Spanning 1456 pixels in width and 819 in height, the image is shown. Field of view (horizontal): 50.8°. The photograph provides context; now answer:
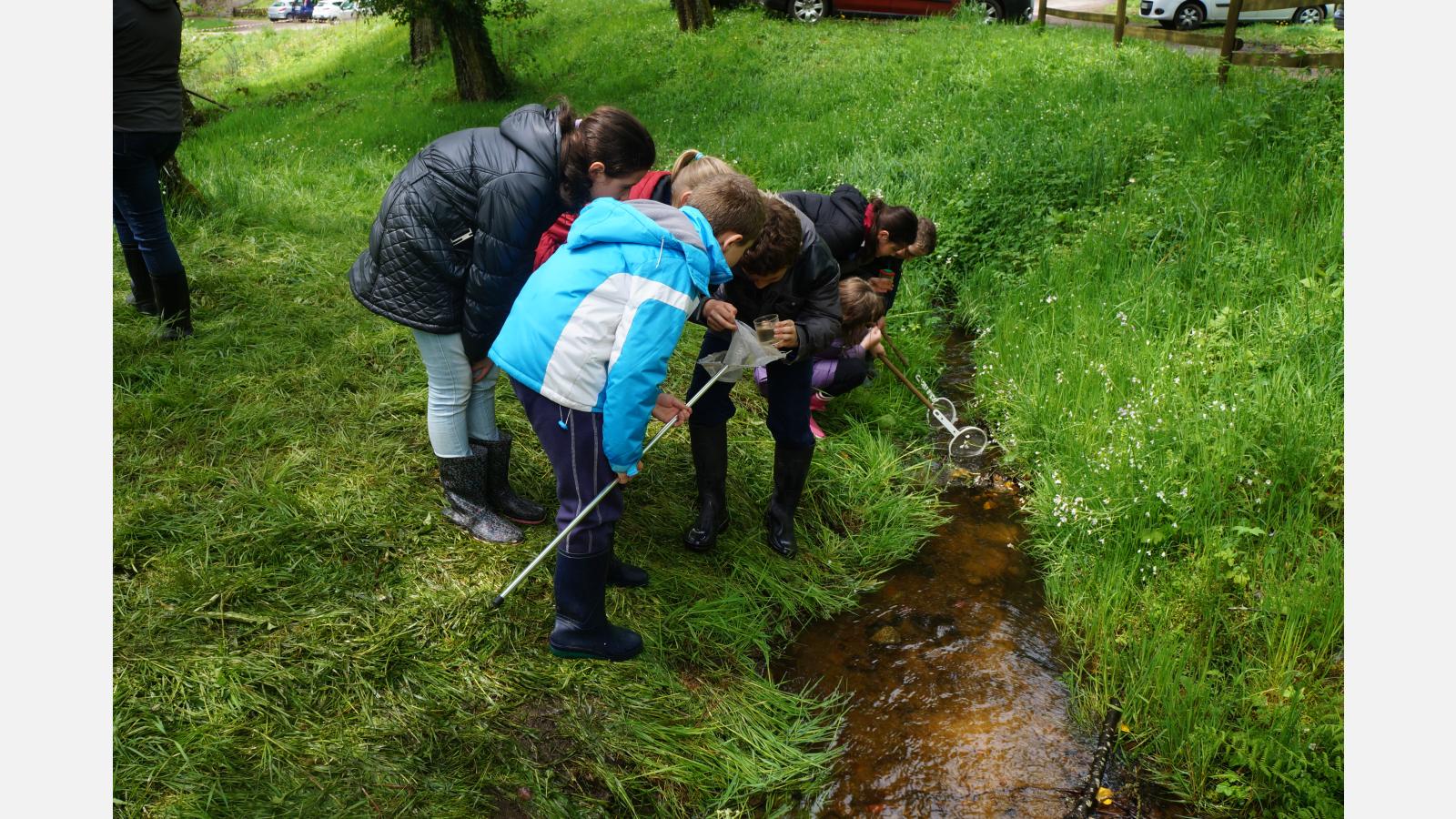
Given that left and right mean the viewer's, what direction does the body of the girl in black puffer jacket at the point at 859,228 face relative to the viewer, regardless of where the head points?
facing to the right of the viewer

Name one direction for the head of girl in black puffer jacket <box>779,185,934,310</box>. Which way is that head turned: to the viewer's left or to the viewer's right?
to the viewer's right

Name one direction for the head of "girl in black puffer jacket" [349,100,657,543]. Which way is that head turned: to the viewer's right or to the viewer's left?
to the viewer's right

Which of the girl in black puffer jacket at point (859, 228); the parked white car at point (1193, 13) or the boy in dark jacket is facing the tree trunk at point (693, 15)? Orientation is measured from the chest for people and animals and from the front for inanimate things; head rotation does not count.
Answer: the parked white car

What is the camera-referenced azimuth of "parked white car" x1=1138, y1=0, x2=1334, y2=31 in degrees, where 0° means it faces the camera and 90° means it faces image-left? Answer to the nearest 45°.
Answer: approximately 45°

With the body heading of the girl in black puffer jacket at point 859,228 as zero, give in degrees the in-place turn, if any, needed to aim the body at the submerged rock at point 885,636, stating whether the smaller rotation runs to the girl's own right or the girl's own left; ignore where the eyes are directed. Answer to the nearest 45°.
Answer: approximately 90° to the girl's own right

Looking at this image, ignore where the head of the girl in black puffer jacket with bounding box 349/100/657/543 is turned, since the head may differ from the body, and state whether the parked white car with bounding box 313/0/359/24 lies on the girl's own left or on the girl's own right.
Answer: on the girl's own left

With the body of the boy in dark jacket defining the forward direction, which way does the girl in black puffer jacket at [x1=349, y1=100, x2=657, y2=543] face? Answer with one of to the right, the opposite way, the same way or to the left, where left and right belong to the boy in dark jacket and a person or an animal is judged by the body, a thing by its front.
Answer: to the left

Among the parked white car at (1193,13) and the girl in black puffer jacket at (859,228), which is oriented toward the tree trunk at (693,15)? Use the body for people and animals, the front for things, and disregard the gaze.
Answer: the parked white car

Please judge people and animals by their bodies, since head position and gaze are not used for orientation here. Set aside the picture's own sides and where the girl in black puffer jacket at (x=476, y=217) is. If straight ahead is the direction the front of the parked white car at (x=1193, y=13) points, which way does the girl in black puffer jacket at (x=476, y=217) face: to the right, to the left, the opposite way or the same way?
the opposite way

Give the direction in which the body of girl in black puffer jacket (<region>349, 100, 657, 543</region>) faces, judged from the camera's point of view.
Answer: to the viewer's right
